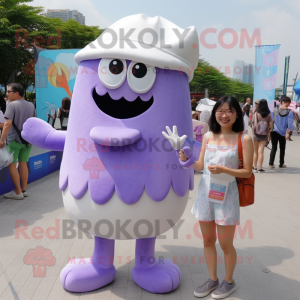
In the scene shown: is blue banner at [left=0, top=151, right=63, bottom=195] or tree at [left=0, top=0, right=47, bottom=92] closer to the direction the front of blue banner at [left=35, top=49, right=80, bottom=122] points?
the blue banner

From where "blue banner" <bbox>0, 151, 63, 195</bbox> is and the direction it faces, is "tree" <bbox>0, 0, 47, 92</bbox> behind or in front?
behind

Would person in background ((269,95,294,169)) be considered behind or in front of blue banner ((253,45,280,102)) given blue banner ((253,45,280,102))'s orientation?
in front

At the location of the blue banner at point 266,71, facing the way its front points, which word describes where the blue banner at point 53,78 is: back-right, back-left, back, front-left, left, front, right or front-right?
front-right

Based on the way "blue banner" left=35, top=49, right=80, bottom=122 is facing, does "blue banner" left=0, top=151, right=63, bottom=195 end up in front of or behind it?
in front
